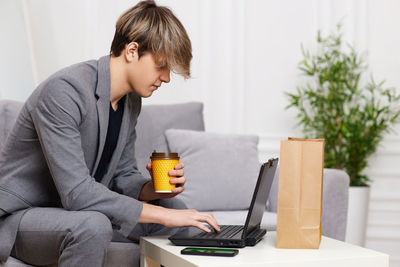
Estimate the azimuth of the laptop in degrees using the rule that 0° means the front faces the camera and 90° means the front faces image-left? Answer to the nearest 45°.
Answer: approximately 90°

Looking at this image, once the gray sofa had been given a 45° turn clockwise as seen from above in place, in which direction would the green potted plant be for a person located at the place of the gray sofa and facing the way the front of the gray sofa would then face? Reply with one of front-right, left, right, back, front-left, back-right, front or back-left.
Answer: back

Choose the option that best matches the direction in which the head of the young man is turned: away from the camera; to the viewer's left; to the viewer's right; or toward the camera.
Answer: to the viewer's right

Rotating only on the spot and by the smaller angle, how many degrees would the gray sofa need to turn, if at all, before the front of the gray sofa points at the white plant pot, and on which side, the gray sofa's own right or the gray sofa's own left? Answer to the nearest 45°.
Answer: approximately 135° to the gray sofa's own left

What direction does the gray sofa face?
toward the camera

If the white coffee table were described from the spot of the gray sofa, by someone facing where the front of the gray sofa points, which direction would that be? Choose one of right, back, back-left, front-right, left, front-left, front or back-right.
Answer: front

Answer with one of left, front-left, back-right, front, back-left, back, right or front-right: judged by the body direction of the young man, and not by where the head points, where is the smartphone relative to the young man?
front

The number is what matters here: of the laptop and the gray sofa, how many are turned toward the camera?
1

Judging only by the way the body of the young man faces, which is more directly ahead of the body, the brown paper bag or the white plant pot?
the brown paper bag

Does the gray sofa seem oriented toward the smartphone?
yes

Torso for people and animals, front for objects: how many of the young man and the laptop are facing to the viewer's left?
1

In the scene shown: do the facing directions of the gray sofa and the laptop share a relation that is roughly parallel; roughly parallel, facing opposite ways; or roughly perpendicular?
roughly perpendicular
